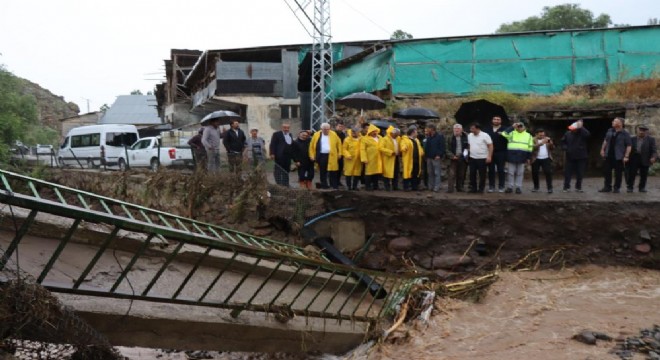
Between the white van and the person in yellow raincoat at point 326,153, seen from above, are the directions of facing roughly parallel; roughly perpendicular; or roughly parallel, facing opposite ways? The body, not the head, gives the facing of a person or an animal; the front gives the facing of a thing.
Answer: roughly perpendicular

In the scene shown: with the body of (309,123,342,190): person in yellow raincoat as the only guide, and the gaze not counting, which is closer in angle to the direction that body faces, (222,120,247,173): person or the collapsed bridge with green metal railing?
the collapsed bridge with green metal railing

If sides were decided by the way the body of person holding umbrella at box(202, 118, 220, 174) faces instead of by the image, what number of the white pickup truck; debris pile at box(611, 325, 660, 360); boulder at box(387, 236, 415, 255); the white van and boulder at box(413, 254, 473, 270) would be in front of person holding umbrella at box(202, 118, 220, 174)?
3

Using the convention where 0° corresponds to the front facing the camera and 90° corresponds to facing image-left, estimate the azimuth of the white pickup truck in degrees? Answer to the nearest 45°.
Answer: approximately 135°

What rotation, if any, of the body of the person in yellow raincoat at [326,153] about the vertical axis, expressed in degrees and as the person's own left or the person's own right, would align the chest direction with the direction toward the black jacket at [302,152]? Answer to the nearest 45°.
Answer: approximately 135° to the person's own right

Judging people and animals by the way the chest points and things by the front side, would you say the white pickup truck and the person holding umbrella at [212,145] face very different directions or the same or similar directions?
very different directions

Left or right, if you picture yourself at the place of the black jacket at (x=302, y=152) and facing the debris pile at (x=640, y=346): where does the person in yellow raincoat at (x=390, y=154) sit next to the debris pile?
left

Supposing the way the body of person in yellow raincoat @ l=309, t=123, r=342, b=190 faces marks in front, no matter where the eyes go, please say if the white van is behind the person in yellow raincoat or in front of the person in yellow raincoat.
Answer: behind

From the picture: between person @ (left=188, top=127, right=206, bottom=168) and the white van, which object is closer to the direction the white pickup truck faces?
the white van

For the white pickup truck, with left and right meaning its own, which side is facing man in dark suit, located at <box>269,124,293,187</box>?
back

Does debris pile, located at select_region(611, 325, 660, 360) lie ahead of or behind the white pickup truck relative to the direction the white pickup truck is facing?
behind

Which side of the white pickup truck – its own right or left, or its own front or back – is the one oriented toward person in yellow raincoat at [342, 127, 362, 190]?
back

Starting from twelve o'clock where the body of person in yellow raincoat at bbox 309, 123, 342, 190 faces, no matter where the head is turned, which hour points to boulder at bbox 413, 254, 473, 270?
The boulder is roughly at 10 o'clock from the person in yellow raincoat.
